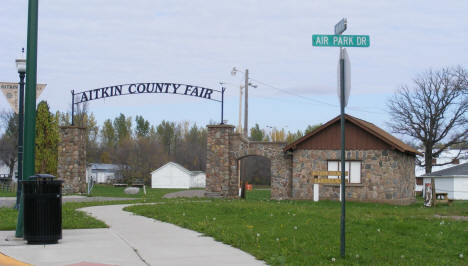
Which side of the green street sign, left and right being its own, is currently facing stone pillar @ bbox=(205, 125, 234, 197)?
back

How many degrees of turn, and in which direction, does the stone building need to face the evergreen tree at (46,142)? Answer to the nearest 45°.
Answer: approximately 135° to its right

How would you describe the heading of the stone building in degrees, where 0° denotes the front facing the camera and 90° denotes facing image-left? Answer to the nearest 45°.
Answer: approximately 0°

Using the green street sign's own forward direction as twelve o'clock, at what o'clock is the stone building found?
The stone building is roughly at 6 o'clock from the green street sign.

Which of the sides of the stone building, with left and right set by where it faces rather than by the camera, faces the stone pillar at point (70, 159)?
right

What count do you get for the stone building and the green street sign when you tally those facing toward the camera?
2

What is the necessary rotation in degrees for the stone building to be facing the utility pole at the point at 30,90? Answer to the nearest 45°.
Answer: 0° — it already faces it

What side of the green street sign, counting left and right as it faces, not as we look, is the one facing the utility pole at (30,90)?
right

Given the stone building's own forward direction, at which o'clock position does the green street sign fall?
The green street sign is roughly at 12 o'clock from the stone building.

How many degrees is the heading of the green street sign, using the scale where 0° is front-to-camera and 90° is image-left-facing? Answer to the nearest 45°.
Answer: approximately 0°
